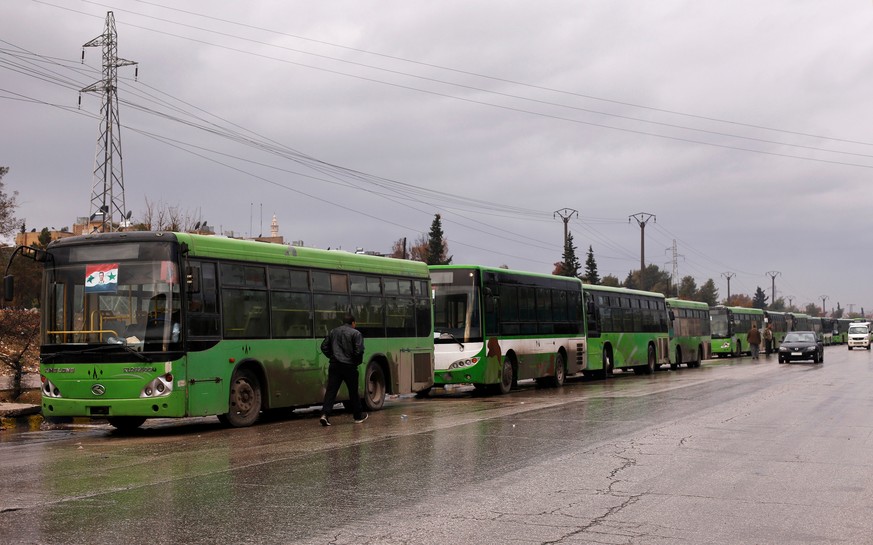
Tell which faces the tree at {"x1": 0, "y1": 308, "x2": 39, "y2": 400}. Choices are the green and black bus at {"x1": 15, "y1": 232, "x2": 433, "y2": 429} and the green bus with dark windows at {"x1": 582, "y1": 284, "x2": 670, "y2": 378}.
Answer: the green bus with dark windows at {"x1": 582, "y1": 284, "x2": 670, "y2": 378}

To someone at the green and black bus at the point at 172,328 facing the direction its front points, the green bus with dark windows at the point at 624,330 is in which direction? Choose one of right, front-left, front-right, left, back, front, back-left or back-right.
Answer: back

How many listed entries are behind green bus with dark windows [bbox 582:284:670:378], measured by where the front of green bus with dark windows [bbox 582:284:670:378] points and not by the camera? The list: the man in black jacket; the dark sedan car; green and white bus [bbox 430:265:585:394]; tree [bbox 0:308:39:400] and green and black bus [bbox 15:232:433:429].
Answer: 1

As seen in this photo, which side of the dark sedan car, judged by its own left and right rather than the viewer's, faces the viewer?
front

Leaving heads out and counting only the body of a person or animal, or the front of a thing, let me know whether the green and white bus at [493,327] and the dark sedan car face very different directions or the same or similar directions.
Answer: same or similar directions

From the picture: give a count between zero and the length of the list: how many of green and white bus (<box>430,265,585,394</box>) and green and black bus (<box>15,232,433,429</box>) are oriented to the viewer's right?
0

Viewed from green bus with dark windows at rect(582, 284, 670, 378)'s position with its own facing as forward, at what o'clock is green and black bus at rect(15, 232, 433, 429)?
green and black bus at rect(15, 232, 433, 429) is roughly at 11 o'clock from green bus with dark windows at rect(582, 284, 670, 378).

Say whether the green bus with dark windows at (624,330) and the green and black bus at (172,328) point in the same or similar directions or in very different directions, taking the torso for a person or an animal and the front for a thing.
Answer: same or similar directions

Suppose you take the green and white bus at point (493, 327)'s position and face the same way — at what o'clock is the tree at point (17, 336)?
The tree is roughly at 1 o'clock from the green and white bus.

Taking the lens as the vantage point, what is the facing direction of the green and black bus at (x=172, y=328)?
facing the viewer and to the left of the viewer

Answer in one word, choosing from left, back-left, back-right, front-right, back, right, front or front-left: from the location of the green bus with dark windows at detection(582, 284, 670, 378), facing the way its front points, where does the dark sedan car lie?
back

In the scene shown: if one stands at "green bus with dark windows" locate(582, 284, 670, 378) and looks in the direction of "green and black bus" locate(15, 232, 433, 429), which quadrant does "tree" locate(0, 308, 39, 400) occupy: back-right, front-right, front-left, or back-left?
front-right

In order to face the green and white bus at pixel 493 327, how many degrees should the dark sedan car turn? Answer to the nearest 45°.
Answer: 0° — it already faces it

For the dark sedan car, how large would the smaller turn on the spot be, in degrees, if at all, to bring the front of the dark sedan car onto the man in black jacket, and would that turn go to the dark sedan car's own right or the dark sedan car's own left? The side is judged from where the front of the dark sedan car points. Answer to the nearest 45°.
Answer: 0° — it already faces them

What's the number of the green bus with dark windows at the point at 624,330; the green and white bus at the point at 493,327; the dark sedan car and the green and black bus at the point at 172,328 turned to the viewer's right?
0

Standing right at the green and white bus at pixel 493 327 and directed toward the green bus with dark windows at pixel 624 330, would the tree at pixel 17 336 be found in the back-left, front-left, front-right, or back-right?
back-left

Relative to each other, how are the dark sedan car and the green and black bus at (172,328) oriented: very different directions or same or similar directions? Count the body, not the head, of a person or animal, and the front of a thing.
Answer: same or similar directions

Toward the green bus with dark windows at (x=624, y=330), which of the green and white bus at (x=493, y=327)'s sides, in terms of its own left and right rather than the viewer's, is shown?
back

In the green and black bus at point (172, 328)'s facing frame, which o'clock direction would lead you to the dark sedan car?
The dark sedan car is roughly at 6 o'clock from the green and black bus.
